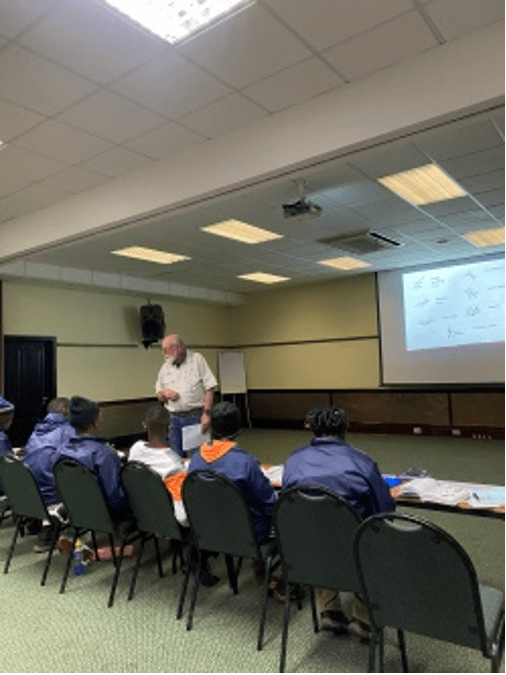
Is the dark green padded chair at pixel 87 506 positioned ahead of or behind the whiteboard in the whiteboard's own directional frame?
ahead

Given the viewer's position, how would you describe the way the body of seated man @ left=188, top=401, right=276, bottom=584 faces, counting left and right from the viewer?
facing away from the viewer and to the right of the viewer

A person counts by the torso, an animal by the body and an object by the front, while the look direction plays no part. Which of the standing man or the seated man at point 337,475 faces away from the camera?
the seated man

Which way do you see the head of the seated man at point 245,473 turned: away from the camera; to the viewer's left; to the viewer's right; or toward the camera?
away from the camera

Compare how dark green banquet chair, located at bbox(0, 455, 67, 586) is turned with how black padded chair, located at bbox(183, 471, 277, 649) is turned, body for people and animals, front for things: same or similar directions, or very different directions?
same or similar directions

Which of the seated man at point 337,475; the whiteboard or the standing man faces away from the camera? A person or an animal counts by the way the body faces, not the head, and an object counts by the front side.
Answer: the seated man

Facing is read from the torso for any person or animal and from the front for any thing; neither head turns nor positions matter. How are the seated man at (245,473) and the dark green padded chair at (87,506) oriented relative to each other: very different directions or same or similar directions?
same or similar directions

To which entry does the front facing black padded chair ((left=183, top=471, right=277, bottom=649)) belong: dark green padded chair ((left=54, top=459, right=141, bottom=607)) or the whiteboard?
the whiteboard

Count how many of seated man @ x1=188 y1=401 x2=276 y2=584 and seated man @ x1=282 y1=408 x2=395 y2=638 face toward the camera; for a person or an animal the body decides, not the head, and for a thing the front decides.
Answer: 0

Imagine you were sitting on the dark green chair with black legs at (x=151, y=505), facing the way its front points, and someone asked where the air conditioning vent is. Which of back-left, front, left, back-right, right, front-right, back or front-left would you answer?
front

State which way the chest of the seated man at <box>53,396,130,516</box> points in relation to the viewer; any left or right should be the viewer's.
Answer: facing away from the viewer and to the right of the viewer

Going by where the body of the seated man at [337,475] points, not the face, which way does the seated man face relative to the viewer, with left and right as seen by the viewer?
facing away from the viewer

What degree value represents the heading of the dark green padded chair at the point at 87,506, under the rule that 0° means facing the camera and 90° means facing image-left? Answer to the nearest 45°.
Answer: approximately 225°

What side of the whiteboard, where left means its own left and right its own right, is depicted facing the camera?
front

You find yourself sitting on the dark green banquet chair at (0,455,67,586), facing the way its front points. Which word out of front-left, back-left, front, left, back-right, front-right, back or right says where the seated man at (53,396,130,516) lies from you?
right

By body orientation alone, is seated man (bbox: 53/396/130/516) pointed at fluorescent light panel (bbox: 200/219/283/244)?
yes

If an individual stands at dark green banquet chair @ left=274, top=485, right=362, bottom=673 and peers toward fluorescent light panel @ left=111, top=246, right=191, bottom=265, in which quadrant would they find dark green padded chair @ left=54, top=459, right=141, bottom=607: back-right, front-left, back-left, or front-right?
front-left

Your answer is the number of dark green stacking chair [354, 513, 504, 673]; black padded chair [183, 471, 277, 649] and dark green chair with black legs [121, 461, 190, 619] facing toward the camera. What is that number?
0

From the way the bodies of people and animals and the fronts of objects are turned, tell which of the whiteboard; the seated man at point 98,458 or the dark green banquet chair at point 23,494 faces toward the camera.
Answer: the whiteboard

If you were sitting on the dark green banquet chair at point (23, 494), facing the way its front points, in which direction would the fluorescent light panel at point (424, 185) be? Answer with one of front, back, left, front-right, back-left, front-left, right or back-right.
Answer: front-right

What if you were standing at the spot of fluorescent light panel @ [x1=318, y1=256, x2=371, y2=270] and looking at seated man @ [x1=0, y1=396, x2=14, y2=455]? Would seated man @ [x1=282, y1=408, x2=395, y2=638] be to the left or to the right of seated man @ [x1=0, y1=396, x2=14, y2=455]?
left

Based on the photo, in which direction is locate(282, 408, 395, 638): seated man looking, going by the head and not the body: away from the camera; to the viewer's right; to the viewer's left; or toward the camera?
away from the camera
